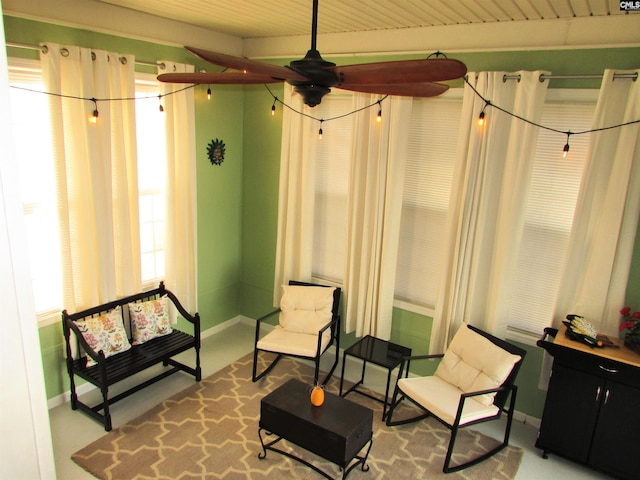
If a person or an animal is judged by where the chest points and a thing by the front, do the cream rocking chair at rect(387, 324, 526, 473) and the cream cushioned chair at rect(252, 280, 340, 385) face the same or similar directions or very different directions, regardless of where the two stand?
same or similar directions

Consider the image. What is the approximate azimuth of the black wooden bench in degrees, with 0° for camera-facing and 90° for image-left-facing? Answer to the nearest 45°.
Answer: approximately 315°

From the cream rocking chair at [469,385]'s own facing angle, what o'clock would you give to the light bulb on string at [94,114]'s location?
The light bulb on string is roughly at 1 o'clock from the cream rocking chair.

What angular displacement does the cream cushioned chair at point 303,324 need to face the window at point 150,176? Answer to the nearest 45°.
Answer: approximately 45° to its right

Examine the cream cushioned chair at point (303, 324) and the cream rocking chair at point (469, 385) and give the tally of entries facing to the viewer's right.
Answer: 0

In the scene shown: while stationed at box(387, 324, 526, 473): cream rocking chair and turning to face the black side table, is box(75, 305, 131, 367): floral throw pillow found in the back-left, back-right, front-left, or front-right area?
front-left

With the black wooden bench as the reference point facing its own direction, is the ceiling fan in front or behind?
in front
